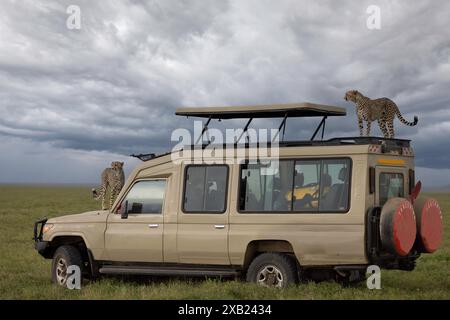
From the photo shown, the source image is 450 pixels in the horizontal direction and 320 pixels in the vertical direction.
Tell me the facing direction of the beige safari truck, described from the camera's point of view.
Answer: facing away from the viewer and to the left of the viewer
